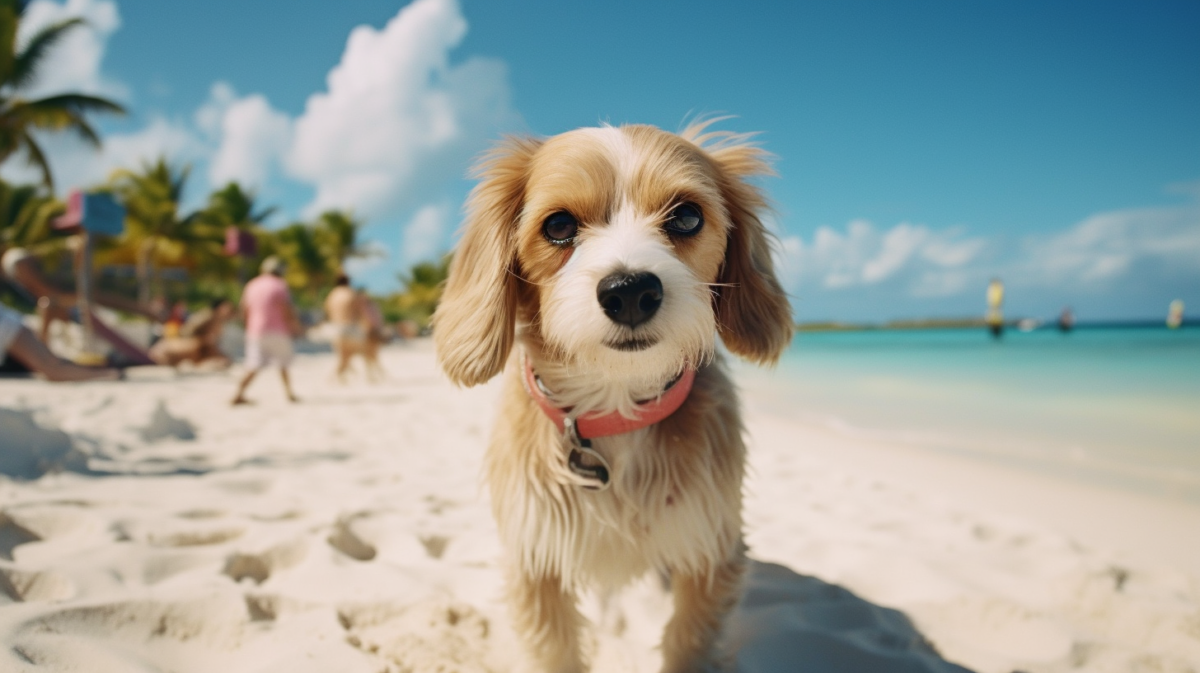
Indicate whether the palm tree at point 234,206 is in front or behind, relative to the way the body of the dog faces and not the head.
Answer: behind

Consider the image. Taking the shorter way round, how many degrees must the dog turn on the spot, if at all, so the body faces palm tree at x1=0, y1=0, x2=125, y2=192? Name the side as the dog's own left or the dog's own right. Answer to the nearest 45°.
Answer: approximately 135° to the dog's own right

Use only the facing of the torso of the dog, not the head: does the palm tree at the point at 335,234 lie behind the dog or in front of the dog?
behind

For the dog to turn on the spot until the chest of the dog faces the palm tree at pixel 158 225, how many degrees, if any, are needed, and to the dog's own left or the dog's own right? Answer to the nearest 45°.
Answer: approximately 135° to the dog's own right

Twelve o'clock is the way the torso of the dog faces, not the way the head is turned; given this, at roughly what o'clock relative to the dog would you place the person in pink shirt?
The person in pink shirt is roughly at 5 o'clock from the dog.

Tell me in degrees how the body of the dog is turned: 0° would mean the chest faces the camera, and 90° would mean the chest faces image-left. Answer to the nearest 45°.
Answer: approximately 0°

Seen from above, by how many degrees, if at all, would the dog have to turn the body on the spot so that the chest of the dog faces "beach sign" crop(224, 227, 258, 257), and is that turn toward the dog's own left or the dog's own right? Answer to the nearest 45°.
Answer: approximately 135° to the dog's own right

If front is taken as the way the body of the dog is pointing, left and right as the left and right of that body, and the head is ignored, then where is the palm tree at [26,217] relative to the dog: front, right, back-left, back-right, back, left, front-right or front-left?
back-right

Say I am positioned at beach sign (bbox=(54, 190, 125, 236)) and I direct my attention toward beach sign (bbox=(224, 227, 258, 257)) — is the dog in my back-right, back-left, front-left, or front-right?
back-right
